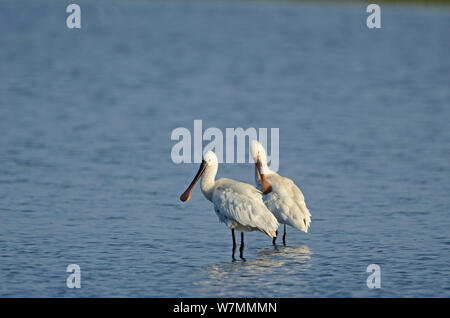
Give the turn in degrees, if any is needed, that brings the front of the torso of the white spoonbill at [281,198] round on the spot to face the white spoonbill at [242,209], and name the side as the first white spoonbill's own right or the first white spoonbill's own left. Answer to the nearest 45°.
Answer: approximately 45° to the first white spoonbill's own left

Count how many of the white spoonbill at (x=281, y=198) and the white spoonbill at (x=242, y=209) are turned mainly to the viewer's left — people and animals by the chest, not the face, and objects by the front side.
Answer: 2

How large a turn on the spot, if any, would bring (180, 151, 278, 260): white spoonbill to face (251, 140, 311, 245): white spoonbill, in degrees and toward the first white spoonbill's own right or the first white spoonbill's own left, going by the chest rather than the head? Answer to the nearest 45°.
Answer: approximately 135° to the first white spoonbill's own right

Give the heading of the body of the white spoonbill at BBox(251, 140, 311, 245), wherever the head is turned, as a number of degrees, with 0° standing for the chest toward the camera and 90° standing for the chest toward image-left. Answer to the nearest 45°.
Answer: approximately 90°

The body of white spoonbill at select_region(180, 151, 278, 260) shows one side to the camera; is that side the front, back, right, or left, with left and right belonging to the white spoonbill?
left
